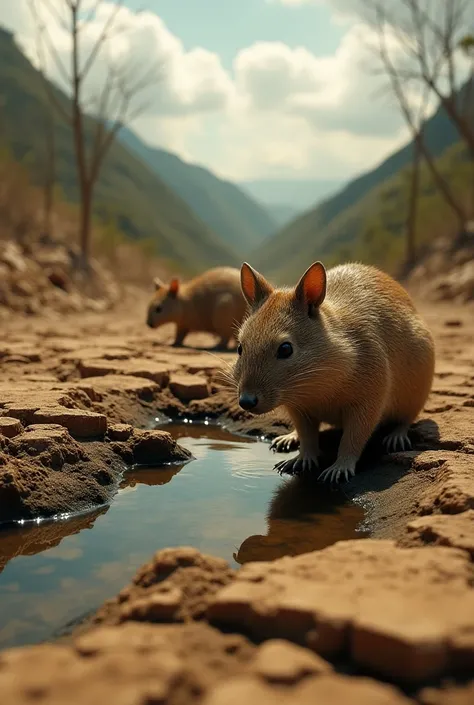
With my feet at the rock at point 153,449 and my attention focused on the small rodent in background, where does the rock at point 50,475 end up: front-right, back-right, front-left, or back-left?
back-left

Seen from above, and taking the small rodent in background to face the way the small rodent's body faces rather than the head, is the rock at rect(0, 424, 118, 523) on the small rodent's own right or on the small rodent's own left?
on the small rodent's own left

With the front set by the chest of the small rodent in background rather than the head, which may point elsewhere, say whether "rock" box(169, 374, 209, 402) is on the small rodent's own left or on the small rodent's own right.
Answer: on the small rodent's own left

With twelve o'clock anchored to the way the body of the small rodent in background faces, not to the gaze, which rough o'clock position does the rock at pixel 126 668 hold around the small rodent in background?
The rock is roughly at 9 o'clock from the small rodent in background.

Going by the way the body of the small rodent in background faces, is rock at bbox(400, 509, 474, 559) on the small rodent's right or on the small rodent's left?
on the small rodent's left

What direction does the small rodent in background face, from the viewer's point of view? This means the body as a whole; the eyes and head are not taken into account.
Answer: to the viewer's left

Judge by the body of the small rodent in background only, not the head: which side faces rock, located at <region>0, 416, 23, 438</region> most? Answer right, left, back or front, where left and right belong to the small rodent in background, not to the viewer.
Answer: left
